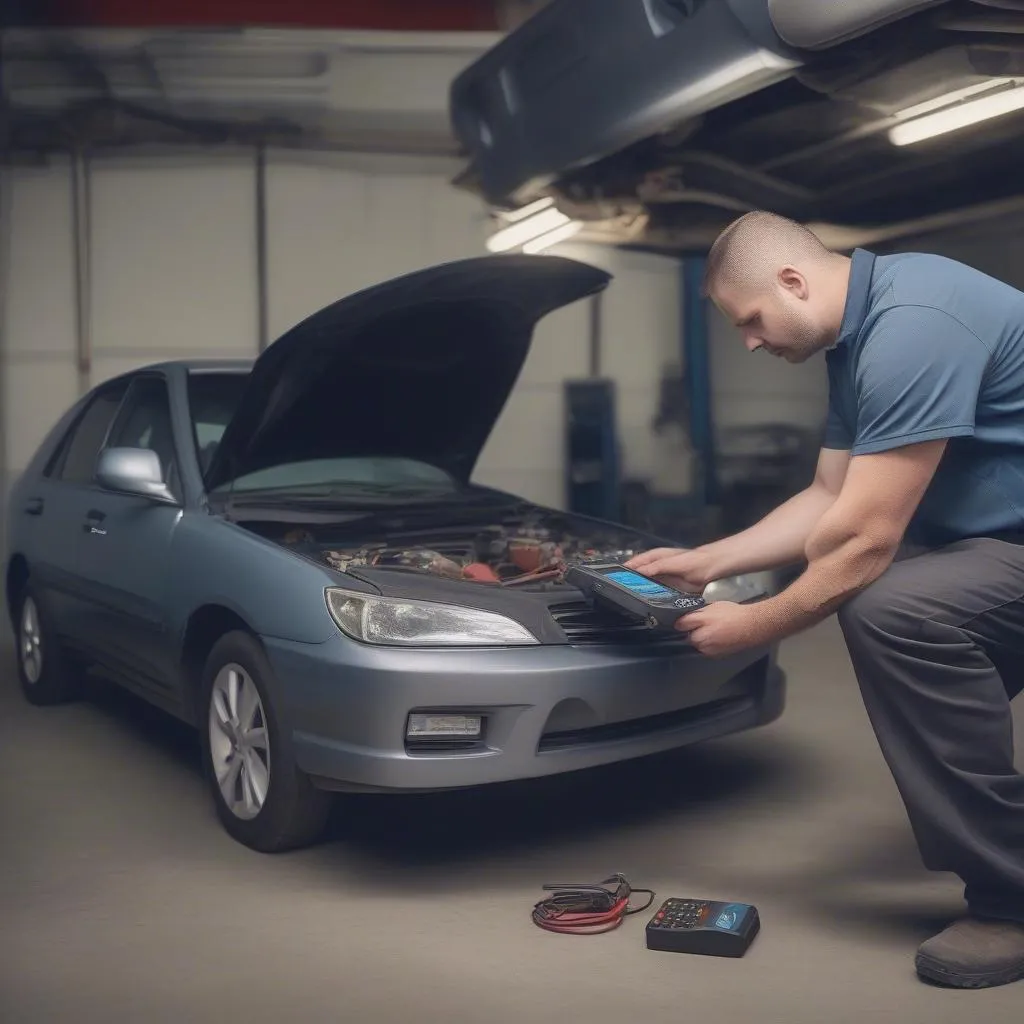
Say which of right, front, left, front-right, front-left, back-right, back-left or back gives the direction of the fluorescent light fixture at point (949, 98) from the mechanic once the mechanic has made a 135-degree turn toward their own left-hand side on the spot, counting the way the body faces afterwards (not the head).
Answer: back-left

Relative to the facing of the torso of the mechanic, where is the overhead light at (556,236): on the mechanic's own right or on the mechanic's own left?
on the mechanic's own right

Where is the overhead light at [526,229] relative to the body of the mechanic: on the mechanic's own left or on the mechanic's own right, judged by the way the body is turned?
on the mechanic's own right

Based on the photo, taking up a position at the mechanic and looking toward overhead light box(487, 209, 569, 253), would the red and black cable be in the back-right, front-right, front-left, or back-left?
front-left

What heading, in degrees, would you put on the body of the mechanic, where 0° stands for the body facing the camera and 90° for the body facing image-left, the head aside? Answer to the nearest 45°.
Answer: approximately 90°

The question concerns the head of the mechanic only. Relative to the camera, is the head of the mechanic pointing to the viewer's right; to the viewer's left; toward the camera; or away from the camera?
to the viewer's left

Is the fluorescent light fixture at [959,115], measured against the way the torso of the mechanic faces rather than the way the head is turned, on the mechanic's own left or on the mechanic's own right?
on the mechanic's own right

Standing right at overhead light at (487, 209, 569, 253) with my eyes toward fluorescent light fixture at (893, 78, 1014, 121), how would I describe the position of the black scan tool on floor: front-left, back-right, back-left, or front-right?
front-right
